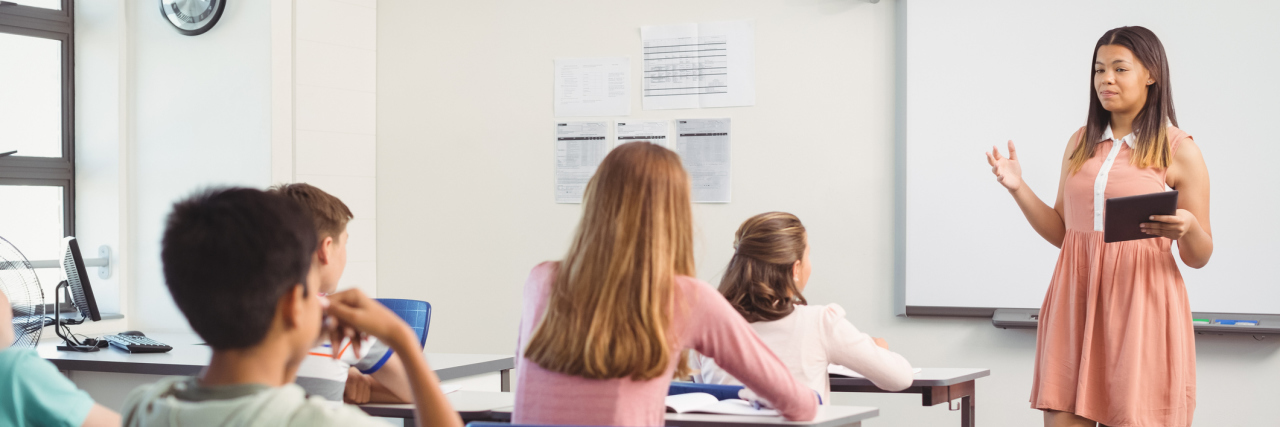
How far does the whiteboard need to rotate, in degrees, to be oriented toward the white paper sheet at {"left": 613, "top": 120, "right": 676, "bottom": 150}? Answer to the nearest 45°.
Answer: approximately 90° to its right

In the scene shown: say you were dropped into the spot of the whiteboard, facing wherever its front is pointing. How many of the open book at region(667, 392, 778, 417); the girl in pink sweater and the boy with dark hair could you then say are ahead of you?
3

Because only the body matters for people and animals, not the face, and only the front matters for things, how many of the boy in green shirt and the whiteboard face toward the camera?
1

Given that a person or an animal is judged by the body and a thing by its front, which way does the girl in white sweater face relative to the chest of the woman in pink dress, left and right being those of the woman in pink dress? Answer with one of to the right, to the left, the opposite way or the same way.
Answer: the opposite way

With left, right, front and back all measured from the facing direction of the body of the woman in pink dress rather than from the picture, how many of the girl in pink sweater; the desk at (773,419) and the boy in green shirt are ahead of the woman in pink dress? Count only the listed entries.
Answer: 3

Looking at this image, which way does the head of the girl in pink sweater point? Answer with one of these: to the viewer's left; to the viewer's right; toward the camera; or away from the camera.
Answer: away from the camera

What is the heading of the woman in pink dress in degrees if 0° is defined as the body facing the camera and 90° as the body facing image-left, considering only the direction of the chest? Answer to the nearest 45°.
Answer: approximately 45°
